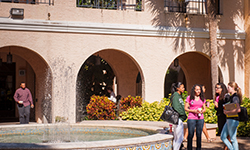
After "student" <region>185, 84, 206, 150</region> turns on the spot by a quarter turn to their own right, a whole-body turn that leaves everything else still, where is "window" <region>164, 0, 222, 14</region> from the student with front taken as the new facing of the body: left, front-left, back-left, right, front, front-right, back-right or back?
right

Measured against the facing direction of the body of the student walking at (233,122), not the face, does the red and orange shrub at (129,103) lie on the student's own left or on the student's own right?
on the student's own right

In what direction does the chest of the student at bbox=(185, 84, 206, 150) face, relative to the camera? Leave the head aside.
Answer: toward the camera
